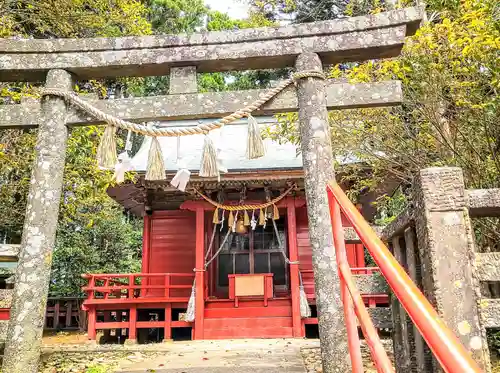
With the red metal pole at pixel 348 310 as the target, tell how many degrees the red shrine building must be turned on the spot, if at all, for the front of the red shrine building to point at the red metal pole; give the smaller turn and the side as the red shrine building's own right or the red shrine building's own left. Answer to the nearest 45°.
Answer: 0° — it already faces it

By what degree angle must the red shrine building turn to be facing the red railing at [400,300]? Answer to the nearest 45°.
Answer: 0° — it already faces it

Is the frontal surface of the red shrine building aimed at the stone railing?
yes

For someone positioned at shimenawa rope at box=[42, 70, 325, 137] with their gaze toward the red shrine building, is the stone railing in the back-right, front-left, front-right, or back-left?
back-right

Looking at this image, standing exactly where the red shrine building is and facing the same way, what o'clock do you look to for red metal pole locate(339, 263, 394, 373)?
The red metal pole is roughly at 12 o'clock from the red shrine building.

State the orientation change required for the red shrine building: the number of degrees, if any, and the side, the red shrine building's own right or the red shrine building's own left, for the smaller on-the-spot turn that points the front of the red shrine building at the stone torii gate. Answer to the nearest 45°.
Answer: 0° — it already faces it

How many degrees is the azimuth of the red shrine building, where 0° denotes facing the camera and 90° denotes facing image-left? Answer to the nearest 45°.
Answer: approximately 0°

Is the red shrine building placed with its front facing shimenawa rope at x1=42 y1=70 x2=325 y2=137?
yes

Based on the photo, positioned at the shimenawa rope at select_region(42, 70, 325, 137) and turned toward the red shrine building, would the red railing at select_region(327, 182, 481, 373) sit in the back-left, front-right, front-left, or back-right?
back-right

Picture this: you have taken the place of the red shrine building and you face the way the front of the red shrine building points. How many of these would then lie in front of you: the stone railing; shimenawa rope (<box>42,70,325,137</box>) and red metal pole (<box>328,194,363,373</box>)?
3
